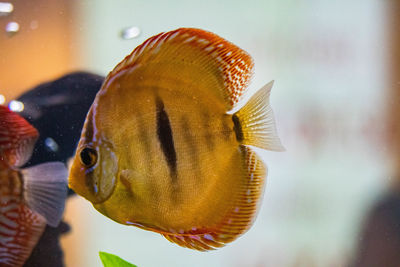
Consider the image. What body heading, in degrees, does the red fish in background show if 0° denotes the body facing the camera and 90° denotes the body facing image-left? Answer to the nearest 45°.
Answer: approximately 90°

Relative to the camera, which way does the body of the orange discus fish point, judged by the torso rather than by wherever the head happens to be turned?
to the viewer's left

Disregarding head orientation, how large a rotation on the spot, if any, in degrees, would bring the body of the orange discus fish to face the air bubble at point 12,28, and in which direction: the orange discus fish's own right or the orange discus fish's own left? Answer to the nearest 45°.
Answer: approximately 45° to the orange discus fish's own right
